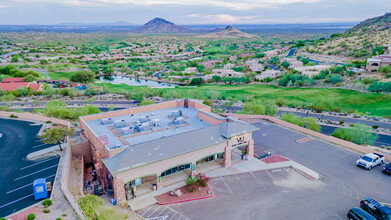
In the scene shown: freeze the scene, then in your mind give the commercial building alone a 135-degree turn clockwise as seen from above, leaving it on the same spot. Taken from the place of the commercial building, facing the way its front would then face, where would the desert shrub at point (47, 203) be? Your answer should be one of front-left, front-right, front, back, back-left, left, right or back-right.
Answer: front-left

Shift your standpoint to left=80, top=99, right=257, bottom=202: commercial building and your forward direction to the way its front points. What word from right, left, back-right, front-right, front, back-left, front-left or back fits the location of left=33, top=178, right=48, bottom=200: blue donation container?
right

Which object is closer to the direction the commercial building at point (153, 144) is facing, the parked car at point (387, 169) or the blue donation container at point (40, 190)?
the parked car

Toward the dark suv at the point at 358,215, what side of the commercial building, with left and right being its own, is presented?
front

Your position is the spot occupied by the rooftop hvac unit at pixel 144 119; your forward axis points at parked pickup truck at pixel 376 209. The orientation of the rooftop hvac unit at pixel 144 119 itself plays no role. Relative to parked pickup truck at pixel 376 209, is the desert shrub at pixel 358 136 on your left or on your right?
left

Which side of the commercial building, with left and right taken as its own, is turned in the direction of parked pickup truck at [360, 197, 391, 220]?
front

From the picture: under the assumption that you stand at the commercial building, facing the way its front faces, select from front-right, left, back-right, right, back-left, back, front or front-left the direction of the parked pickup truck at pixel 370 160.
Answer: front-left

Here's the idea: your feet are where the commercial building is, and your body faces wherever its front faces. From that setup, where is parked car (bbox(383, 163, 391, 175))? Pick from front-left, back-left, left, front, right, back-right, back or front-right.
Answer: front-left

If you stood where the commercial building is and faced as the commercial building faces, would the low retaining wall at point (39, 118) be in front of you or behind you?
behind

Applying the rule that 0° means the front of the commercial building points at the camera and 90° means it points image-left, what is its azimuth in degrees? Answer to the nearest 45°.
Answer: approximately 315°

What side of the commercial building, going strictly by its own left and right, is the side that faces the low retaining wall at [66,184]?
right
